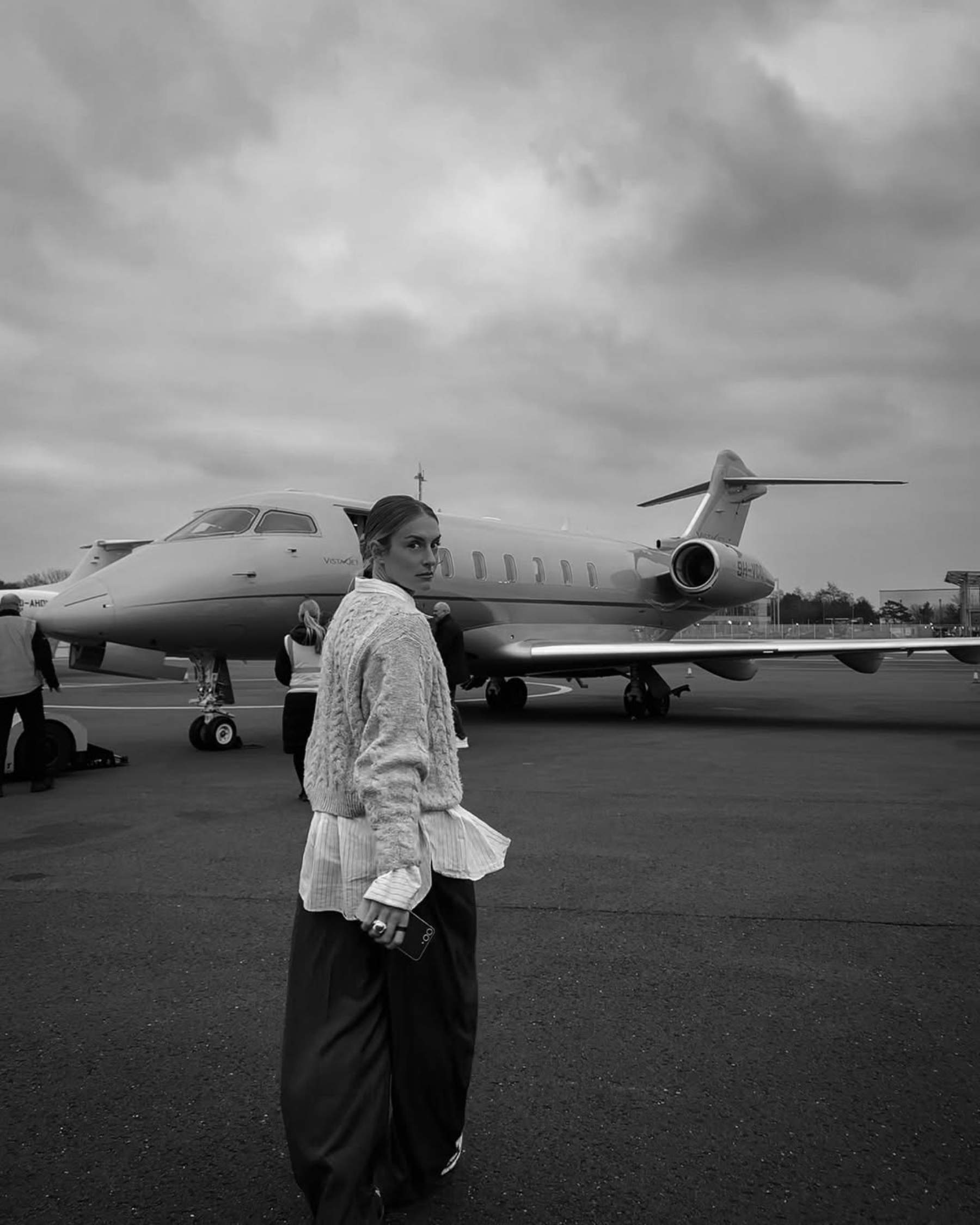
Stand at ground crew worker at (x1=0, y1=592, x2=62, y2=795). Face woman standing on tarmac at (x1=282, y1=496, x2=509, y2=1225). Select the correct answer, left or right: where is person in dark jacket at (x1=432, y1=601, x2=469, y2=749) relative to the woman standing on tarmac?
left

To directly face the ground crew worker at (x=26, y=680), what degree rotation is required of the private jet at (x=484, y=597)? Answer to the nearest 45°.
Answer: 0° — it already faces them

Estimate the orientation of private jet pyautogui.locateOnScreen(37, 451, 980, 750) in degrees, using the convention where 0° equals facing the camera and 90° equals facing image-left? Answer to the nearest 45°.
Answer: approximately 45°

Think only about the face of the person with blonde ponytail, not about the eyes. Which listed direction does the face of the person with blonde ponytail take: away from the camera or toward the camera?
away from the camera
